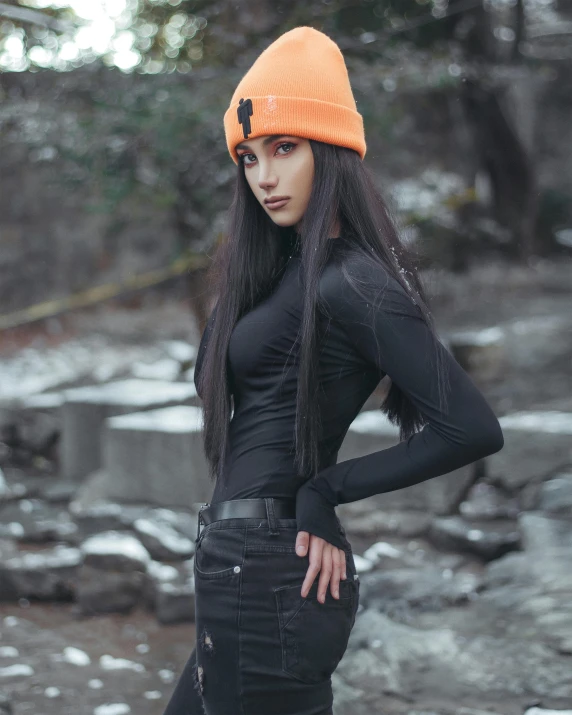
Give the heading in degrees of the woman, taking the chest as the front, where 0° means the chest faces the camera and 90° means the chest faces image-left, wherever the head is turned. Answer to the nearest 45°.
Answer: approximately 90°

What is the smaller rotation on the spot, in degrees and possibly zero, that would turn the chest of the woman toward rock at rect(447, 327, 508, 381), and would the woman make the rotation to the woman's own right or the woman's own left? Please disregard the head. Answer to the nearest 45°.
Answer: approximately 90° to the woman's own right

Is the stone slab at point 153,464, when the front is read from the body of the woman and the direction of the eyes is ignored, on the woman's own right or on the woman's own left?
on the woman's own right

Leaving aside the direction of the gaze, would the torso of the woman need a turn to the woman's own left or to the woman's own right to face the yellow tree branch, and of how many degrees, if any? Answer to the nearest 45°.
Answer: approximately 90° to the woman's own right

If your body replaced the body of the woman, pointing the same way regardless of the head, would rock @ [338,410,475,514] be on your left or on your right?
on your right

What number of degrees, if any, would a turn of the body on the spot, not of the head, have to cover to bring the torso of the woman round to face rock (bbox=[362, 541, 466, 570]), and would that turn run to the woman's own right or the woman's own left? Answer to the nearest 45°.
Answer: approximately 90° to the woman's own right

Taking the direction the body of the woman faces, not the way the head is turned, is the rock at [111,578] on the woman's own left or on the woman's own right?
on the woman's own right

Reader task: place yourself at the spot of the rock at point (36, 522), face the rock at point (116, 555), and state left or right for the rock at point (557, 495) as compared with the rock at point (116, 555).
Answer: left
